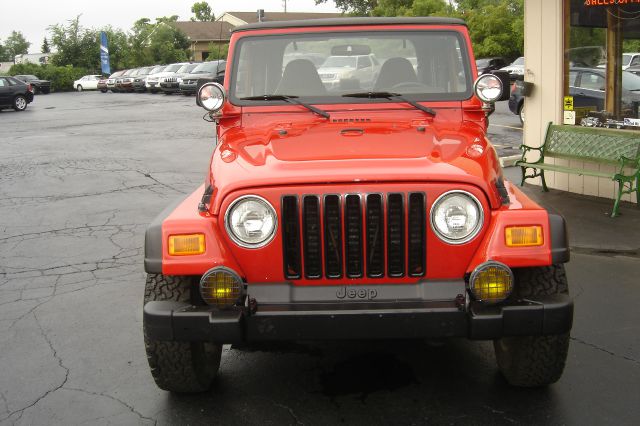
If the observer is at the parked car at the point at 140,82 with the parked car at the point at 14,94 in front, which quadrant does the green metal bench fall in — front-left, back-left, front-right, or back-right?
front-left

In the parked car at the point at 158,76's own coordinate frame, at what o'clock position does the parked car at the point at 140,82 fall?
the parked car at the point at 140,82 is roughly at 4 o'clock from the parked car at the point at 158,76.

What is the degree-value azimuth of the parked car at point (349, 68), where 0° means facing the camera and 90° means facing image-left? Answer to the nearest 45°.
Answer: approximately 45°

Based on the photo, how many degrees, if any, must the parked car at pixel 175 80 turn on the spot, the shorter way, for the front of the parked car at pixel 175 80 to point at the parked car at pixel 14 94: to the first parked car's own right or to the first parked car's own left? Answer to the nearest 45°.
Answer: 0° — it already faces it

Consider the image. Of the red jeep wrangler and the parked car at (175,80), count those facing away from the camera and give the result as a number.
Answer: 0

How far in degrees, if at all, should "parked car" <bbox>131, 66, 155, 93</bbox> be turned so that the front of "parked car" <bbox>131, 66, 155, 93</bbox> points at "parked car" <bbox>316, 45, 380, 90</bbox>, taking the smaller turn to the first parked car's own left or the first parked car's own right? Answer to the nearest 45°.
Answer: approximately 45° to the first parked car's own left

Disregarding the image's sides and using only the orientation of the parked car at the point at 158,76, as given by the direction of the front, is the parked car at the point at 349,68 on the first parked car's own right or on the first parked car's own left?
on the first parked car's own left

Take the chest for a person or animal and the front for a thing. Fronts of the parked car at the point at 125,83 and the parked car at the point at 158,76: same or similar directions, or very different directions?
same or similar directions

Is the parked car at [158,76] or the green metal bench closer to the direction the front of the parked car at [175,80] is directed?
the green metal bench

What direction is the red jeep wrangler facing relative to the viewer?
toward the camera

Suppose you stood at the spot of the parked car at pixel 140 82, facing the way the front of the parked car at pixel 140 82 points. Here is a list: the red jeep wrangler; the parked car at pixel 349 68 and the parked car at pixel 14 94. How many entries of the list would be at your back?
0

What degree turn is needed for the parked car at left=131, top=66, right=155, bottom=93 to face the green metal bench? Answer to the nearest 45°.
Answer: approximately 45° to its left

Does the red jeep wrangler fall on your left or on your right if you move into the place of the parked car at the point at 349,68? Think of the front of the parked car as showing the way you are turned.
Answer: on your left

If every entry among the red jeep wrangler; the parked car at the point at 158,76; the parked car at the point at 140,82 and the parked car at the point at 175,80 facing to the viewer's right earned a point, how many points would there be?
0

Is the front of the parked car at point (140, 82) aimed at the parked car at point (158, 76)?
no

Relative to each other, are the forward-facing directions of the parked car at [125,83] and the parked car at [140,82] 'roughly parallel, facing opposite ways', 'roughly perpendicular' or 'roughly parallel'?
roughly parallel

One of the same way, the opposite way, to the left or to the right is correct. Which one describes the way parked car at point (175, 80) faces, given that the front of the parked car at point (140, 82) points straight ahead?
the same way

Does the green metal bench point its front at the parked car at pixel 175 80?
no

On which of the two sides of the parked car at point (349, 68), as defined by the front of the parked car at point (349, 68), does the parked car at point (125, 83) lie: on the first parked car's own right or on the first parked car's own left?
on the first parked car's own right

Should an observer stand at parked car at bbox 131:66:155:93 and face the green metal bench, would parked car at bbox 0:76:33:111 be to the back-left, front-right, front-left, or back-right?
front-right
